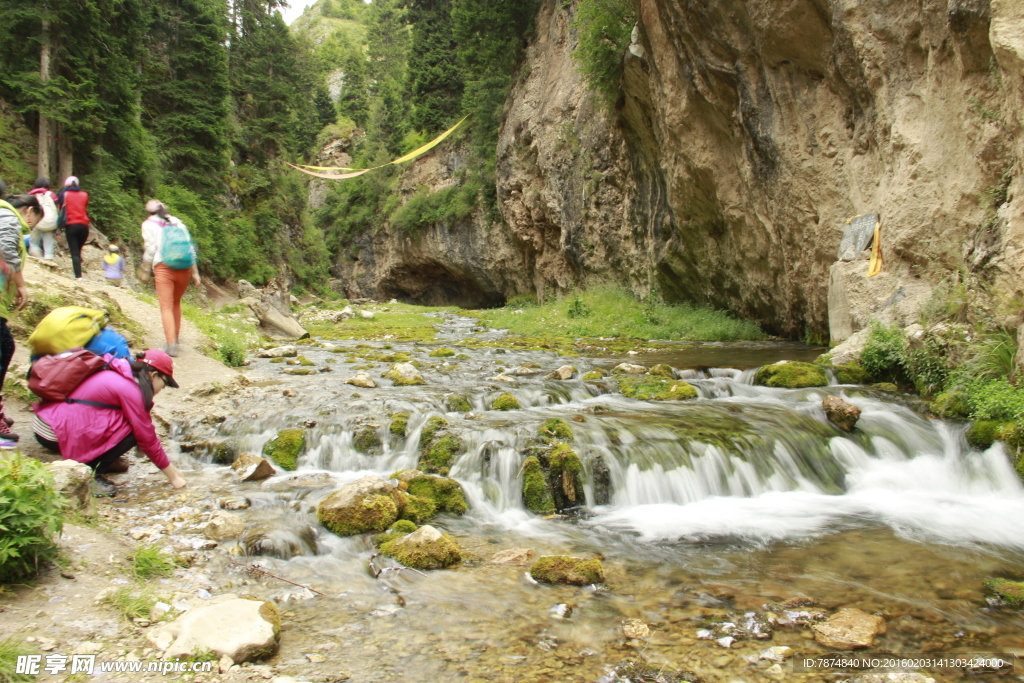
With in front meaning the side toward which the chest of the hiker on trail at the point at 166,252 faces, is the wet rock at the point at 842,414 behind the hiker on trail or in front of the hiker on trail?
behind

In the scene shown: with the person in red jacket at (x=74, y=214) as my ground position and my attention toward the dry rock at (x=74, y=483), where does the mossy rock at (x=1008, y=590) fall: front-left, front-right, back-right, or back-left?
front-left

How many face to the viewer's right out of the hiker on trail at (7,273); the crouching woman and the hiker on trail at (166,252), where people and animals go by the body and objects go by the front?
2

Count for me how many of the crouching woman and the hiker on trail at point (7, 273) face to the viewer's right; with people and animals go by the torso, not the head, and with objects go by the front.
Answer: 2

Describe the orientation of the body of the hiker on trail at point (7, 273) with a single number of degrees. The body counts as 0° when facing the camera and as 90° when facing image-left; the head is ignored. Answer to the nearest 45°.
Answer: approximately 270°

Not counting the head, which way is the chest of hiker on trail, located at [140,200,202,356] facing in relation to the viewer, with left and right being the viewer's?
facing away from the viewer and to the left of the viewer

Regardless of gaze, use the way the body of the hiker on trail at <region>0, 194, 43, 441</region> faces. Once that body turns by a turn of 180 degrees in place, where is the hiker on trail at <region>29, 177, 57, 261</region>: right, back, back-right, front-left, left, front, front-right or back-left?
right

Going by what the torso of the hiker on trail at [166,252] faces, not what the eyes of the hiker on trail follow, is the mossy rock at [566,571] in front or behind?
behind

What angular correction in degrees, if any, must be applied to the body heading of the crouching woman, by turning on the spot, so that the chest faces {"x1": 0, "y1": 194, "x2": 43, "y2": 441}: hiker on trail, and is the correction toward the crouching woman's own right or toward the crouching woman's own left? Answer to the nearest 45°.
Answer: approximately 135° to the crouching woman's own left

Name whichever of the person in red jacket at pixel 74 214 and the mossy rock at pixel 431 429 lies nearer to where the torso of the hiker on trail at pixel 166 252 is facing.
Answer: the person in red jacket

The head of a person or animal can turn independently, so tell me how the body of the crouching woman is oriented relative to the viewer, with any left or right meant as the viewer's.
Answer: facing to the right of the viewer

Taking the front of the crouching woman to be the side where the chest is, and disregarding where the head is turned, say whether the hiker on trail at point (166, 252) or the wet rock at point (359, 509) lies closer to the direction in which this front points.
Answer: the wet rock

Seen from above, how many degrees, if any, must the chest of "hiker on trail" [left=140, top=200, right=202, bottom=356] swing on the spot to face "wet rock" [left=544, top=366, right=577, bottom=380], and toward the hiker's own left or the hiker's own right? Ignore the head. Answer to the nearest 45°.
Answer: approximately 135° to the hiker's own right

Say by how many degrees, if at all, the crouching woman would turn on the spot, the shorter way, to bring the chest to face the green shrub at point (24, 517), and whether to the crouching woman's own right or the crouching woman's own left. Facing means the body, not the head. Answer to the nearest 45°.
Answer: approximately 90° to the crouching woman's own right

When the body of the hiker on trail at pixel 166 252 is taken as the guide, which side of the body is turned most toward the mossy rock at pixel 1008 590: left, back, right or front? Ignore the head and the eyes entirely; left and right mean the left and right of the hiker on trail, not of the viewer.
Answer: back

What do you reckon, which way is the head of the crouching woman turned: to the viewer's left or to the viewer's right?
to the viewer's right
